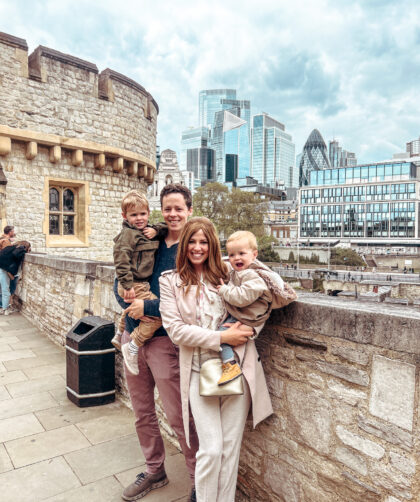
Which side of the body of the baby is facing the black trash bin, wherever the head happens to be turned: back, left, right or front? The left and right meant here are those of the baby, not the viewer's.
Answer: right

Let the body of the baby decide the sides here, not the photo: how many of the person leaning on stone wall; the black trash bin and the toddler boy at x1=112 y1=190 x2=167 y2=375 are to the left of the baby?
0

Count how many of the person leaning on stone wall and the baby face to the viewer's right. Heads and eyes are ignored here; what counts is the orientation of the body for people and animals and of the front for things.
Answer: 1

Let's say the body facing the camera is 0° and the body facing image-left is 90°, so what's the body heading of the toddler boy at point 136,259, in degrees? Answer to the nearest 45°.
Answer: approximately 315°

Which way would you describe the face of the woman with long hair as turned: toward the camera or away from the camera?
toward the camera

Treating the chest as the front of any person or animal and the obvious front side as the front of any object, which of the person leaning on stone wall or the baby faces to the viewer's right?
the person leaning on stone wall

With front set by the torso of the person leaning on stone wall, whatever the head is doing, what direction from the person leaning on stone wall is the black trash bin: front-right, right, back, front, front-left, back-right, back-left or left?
right

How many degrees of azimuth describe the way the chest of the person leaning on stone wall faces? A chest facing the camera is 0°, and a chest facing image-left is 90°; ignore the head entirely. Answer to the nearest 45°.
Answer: approximately 270°

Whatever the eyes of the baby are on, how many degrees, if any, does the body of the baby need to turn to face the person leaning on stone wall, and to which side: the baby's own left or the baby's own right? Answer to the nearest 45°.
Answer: approximately 90° to the baby's own right
